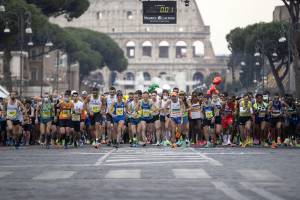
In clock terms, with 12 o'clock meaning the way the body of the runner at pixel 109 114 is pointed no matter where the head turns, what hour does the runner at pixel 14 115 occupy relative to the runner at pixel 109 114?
the runner at pixel 14 115 is roughly at 3 o'clock from the runner at pixel 109 114.

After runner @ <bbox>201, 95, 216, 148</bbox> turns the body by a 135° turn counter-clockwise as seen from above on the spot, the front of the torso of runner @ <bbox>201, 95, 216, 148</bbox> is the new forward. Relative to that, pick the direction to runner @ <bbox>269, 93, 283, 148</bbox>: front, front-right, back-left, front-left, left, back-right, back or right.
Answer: front-right

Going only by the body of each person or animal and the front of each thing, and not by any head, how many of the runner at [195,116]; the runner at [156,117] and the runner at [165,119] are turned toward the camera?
3

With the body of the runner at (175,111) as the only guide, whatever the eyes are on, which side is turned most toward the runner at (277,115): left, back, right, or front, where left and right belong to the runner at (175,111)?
left

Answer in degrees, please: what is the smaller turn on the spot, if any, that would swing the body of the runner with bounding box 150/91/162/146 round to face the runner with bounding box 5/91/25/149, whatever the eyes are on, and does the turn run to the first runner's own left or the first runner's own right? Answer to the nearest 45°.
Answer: approximately 90° to the first runner's own right

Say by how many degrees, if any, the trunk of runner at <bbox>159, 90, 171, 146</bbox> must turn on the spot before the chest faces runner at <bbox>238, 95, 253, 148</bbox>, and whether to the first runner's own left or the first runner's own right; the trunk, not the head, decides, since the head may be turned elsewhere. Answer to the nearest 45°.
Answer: approximately 90° to the first runner's own left

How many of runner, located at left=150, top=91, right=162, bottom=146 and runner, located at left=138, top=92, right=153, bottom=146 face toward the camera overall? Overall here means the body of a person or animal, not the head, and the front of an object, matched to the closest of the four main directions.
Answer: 2

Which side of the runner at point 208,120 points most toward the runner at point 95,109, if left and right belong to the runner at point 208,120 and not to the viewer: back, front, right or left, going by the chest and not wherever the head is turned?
right
